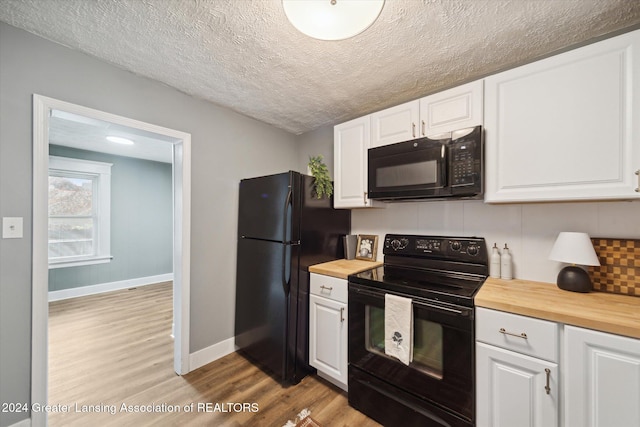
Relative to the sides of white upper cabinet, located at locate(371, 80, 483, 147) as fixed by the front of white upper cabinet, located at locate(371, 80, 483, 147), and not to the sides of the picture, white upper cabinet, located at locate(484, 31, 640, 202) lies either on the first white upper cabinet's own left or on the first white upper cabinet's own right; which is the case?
on the first white upper cabinet's own left

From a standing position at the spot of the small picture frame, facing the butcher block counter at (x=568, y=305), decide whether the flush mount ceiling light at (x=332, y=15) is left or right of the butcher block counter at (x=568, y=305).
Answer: right

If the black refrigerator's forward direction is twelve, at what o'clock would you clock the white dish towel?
The white dish towel is roughly at 9 o'clock from the black refrigerator.

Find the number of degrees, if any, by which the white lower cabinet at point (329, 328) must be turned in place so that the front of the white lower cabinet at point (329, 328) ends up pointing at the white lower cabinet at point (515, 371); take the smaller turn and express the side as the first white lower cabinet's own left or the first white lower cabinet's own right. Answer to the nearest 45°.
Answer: approximately 90° to the first white lower cabinet's own left

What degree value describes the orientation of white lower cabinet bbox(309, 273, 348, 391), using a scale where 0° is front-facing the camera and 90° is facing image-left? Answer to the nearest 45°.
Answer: approximately 45°

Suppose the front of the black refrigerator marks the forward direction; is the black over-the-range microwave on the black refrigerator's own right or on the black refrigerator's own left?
on the black refrigerator's own left

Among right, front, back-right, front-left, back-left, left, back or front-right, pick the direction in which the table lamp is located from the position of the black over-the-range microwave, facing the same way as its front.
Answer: back-left
